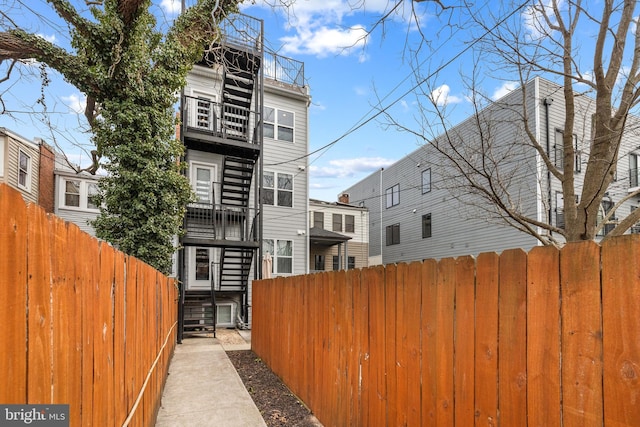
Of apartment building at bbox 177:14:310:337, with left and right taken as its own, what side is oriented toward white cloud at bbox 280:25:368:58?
back

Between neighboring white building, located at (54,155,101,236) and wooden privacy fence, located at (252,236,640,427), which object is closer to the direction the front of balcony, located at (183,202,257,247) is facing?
the wooden privacy fence

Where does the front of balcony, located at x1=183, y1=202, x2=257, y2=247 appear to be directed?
toward the camera
